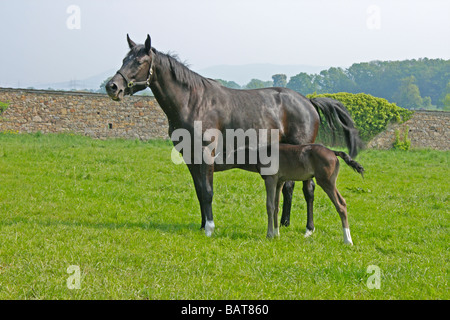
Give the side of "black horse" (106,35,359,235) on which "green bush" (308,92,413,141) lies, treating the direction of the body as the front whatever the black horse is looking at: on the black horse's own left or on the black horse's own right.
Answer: on the black horse's own right

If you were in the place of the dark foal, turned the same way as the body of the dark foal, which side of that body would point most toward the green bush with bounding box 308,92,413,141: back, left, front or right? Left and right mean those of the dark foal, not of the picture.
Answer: right

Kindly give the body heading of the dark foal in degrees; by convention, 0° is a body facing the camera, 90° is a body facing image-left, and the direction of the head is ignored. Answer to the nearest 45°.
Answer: approximately 90°

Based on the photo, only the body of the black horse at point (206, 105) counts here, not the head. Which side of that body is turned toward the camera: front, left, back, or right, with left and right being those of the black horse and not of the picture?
left

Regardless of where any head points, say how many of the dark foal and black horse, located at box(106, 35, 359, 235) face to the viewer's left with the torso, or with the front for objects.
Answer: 2
